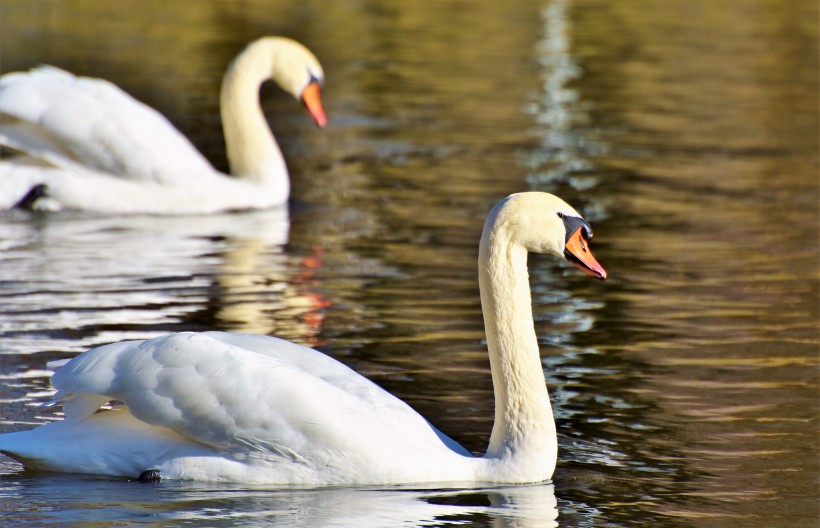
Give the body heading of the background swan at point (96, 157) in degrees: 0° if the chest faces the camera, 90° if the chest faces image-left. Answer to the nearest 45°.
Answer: approximately 270°

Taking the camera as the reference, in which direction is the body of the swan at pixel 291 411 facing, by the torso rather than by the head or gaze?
to the viewer's right

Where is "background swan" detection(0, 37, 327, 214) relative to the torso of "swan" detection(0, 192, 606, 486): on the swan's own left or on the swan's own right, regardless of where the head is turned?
on the swan's own left

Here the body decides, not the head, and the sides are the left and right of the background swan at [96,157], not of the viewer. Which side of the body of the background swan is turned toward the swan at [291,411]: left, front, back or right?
right

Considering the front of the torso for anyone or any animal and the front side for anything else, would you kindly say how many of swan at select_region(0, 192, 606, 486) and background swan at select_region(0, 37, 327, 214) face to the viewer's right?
2
